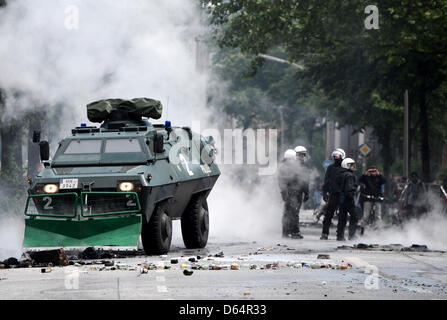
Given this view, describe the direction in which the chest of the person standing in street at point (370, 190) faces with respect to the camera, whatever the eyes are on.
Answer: toward the camera

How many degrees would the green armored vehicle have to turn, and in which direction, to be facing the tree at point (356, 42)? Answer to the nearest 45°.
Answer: approximately 180°

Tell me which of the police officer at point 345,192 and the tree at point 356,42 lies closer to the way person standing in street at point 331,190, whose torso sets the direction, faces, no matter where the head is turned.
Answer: the police officer

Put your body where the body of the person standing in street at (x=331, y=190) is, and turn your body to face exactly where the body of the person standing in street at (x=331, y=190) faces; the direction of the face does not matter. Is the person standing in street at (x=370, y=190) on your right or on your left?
on your left

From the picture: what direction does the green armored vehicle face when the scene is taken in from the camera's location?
facing the viewer and to the left of the viewer

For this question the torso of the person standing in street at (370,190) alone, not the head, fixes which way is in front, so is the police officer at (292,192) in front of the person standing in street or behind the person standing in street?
in front
